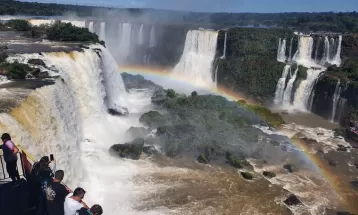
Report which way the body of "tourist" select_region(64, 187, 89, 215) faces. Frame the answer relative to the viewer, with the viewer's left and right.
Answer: facing away from the viewer and to the right of the viewer

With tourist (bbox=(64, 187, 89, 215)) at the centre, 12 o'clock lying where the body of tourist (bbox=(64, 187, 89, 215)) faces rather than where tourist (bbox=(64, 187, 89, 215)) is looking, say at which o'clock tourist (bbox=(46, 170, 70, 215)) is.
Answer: tourist (bbox=(46, 170, 70, 215)) is roughly at 10 o'clock from tourist (bbox=(64, 187, 89, 215)).

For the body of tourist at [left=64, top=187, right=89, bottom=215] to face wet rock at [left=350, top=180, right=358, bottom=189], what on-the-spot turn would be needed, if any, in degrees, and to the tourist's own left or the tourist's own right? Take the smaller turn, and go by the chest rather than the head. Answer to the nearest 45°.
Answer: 0° — they already face it

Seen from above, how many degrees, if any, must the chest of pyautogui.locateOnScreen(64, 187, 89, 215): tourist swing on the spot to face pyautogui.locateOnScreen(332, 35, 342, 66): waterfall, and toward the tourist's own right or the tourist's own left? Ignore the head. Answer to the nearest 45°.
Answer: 0° — they already face it
